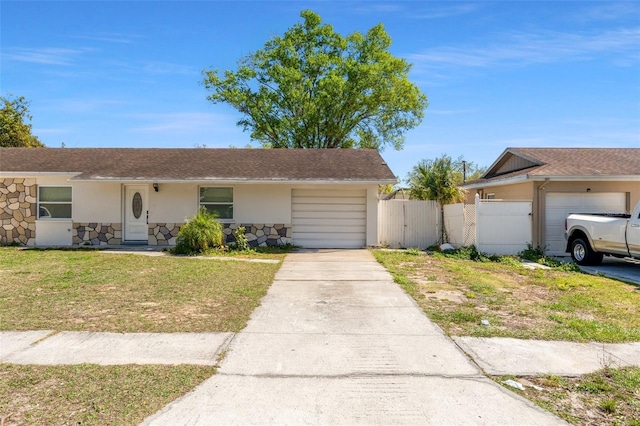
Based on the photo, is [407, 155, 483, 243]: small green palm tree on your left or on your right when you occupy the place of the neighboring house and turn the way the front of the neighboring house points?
on your right

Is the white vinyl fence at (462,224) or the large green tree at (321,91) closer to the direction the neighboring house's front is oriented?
the white vinyl fence

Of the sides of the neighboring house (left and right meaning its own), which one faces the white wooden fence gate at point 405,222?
right

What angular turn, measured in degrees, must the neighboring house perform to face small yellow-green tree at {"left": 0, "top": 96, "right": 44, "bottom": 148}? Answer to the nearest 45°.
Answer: approximately 90° to its right

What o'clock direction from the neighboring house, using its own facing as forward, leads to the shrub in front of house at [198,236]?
The shrub in front of house is roughly at 2 o'clock from the neighboring house.

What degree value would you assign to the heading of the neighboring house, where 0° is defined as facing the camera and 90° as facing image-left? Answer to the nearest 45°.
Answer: approximately 0°

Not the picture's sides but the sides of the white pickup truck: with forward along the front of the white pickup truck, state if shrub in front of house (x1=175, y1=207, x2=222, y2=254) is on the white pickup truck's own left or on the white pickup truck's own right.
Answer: on the white pickup truck's own right

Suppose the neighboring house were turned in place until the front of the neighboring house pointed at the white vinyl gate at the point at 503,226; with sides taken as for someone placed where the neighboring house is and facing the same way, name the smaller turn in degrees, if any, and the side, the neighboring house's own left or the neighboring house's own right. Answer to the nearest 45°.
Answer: approximately 45° to the neighboring house's own right
